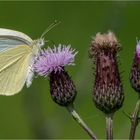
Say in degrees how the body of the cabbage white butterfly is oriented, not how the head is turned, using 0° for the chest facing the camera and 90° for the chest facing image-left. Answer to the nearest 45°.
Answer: approximately 270°
